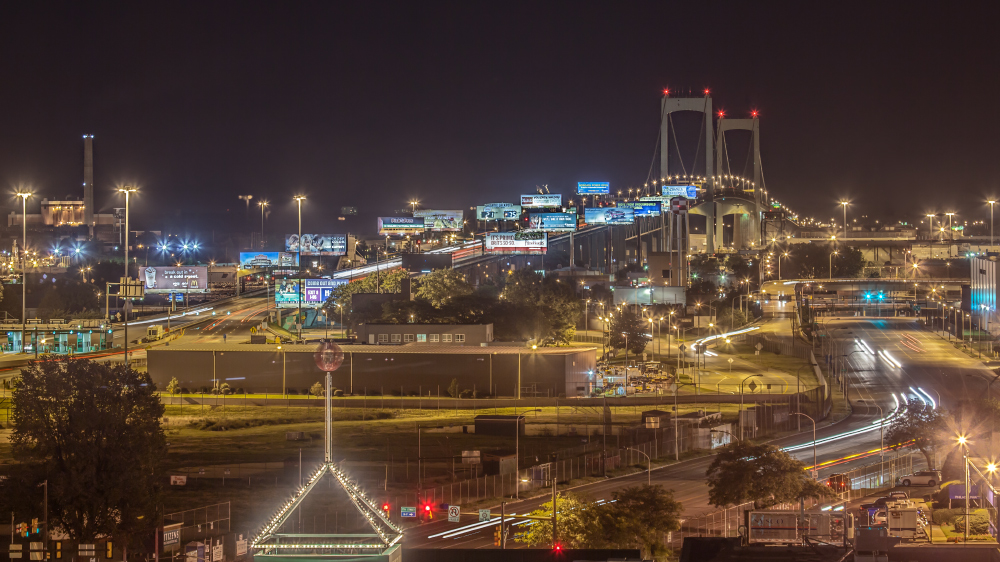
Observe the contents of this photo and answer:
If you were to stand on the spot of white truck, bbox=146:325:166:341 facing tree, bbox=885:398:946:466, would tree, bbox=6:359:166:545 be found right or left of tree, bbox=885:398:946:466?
right

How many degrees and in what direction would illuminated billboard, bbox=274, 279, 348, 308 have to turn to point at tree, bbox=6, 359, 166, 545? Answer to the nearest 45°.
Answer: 0° — it already faces it

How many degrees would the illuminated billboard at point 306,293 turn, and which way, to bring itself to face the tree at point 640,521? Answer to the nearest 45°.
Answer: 0° — it already faces it

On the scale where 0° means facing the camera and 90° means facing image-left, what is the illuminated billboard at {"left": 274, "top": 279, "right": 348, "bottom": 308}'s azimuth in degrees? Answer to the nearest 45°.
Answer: approximately 0°

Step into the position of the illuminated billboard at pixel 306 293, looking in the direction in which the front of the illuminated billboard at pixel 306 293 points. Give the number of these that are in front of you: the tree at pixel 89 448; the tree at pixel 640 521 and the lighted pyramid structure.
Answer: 3

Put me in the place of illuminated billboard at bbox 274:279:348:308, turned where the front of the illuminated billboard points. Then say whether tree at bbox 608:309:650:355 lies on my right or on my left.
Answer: on my left

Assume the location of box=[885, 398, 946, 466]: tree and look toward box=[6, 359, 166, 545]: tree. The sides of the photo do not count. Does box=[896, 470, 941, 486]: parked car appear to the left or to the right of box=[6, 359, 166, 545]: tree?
left

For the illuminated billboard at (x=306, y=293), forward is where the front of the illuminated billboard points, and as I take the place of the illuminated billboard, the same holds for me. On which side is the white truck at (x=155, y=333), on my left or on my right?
on my right

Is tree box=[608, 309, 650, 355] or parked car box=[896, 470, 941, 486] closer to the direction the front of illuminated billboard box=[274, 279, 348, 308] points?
the parked car

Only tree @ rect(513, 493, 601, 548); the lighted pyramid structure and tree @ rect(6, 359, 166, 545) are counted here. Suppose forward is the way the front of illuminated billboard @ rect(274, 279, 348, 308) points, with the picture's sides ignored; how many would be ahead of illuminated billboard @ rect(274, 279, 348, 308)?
3
